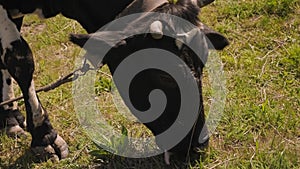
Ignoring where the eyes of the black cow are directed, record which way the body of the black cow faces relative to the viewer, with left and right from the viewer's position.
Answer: facing the viewer and to the right of the viewer
